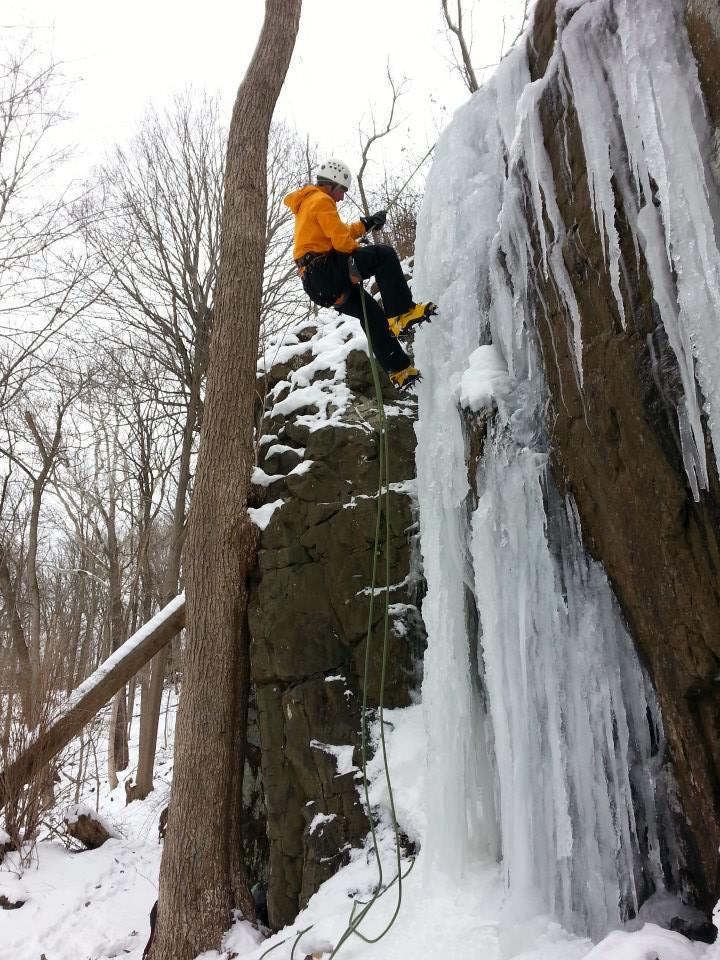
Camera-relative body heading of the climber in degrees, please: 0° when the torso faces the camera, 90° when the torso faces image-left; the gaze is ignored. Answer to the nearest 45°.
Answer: approximately 270°

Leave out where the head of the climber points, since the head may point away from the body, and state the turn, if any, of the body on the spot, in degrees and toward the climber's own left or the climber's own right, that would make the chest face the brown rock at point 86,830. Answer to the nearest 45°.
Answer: approximately 135° to the climber's own left

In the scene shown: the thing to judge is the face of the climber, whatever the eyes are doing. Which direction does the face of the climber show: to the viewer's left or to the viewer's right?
to the viewer's right

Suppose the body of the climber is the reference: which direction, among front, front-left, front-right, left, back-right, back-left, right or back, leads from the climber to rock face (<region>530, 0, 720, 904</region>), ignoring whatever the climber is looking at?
front-right

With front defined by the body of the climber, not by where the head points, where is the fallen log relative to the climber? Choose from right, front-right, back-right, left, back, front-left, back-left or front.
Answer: back-left
